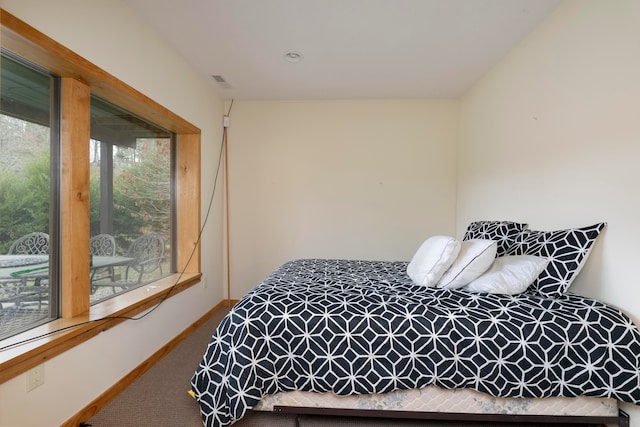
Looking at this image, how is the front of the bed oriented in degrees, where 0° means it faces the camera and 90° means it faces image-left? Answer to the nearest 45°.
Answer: approximately 90°

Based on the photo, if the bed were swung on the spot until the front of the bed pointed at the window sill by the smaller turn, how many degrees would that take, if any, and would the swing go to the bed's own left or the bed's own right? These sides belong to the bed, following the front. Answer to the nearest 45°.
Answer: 0° — it already faces it
